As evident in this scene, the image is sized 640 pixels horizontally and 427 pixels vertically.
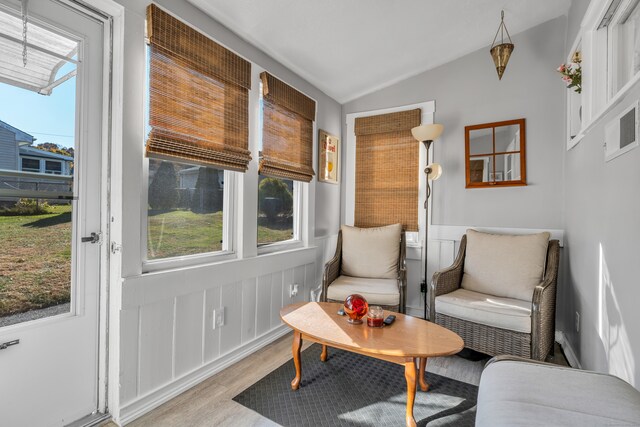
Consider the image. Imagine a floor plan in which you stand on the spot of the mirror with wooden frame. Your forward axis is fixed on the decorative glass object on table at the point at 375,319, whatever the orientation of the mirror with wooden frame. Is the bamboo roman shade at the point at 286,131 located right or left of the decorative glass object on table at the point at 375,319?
right

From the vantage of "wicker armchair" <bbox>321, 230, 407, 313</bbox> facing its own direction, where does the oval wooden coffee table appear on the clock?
The oval wooden coffee table is roughly at 12 o'clock from the wicker armchair.

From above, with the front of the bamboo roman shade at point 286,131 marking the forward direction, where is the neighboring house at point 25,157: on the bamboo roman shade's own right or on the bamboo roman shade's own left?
on the bamboo roman shade's own right

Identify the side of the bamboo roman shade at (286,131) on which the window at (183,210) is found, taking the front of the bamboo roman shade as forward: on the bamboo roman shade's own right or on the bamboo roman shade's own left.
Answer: on the bamboo roman shade's own right

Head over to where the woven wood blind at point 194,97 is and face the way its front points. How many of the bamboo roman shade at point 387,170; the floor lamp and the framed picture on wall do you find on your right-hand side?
0

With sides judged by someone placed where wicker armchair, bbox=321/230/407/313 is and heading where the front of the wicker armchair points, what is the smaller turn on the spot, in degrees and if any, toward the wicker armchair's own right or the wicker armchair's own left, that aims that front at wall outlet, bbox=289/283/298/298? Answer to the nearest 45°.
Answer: approximately 90° to the wicker armchair's own right

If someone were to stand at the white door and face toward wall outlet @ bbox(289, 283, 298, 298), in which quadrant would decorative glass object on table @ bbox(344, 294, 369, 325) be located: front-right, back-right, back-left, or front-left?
front-right

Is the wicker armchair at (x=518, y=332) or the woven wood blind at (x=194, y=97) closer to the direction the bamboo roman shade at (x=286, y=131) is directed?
the wicker armchair

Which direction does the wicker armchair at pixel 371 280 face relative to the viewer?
toward the camera

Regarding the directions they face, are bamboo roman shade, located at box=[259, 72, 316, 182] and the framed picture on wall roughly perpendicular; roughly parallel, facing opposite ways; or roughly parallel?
roughly parallel

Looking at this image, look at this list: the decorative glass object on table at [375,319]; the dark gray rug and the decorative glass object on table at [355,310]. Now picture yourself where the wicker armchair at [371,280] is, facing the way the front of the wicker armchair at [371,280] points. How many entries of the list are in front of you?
3

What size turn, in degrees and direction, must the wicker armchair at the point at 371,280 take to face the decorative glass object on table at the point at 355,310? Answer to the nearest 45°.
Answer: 0° — it already faces it

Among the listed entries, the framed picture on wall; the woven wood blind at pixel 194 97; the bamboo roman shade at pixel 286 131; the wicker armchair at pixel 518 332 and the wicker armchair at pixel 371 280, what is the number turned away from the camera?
0

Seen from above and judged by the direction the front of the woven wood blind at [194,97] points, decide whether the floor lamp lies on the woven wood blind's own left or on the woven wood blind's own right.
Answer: on the woven wood blind's own left

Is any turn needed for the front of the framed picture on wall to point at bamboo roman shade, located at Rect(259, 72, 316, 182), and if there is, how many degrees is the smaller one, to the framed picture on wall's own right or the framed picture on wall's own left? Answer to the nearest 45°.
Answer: approximately 90° to the framed picture on wall's own right

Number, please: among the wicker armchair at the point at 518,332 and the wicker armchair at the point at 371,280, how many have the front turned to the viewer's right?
0

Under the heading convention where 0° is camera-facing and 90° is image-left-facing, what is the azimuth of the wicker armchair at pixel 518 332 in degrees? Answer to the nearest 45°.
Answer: approximately 45°

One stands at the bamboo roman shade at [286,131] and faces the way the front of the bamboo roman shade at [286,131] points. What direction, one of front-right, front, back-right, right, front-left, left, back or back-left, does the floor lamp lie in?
front-left

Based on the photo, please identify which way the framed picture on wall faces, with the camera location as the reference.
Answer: facing the viewer and to the right of the viewer
